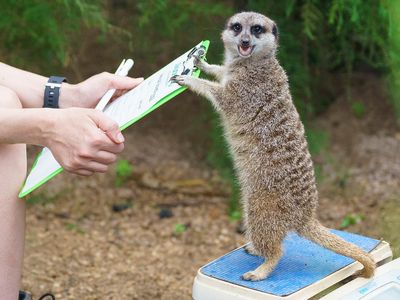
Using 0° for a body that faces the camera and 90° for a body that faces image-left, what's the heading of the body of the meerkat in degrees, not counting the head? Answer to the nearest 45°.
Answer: approximately 90°
